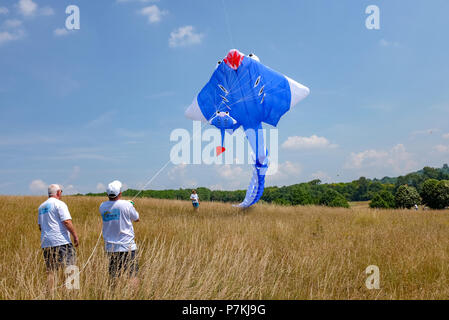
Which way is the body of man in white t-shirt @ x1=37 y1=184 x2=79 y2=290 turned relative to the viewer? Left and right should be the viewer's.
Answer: facing away from the viewer and to the right of the viewer

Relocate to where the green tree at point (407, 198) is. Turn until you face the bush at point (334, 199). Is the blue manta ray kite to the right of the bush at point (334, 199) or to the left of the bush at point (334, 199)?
left

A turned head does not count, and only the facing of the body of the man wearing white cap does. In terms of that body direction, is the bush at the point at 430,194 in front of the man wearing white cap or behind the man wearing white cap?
in front

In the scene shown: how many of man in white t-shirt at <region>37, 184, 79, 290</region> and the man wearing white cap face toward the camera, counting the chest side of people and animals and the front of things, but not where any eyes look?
0

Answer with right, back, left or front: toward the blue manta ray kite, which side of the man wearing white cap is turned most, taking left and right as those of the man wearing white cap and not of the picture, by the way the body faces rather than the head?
front

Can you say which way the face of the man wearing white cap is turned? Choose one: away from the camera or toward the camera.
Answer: away from the camera

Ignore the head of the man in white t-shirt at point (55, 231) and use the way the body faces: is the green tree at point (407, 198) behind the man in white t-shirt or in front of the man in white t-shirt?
in front

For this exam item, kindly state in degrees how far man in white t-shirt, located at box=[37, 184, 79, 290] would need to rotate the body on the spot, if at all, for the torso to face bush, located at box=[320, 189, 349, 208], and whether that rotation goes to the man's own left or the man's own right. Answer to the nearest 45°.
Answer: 0° — they already face it

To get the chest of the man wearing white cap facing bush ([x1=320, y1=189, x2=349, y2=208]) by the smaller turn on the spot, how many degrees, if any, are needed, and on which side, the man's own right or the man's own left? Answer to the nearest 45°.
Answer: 0° — they already face it
